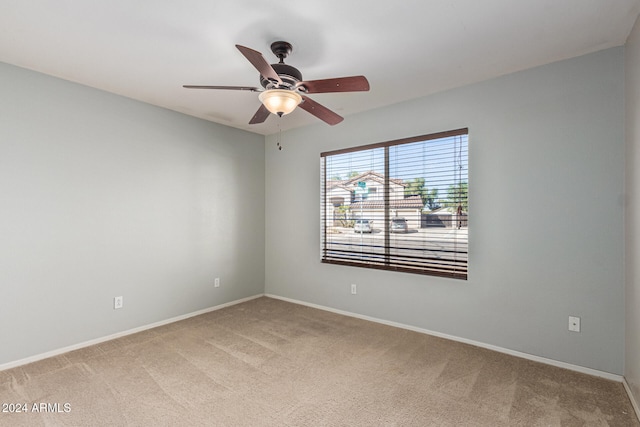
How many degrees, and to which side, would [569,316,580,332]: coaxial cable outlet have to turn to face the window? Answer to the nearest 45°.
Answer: approximately 90° to its right

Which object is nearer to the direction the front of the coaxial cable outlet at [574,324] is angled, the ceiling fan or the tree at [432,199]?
the ceiling fan

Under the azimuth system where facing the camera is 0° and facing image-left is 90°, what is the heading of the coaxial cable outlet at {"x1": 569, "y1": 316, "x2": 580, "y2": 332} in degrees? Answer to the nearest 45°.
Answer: approximately 0°

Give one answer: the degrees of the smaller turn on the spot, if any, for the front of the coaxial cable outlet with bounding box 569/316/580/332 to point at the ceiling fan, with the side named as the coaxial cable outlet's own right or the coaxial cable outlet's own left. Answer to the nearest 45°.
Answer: approximately 45° to the coaxial cable outlet's own right
